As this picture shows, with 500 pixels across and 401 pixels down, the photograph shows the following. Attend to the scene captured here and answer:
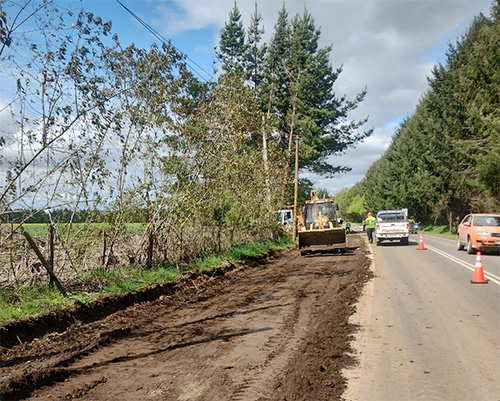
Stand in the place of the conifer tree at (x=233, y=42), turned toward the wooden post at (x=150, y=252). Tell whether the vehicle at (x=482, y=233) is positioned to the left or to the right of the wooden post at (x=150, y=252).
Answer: left

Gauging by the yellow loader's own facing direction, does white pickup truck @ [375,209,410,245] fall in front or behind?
behind

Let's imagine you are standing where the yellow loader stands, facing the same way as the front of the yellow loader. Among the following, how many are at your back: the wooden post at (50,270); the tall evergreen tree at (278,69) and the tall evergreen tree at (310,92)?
2

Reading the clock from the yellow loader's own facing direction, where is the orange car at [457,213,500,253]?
The orange car is roughly at 9 o'clock from the yellow loader.

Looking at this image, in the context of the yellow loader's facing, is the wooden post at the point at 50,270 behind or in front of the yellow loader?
in front

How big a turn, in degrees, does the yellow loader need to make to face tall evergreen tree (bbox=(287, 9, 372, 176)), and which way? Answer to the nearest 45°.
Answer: approximately 180°

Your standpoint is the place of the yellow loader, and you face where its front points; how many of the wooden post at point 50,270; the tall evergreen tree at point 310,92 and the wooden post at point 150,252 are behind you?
1
